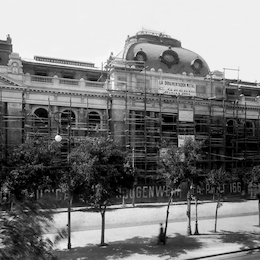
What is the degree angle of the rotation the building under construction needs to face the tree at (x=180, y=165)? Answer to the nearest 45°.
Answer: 0° — it already faces it

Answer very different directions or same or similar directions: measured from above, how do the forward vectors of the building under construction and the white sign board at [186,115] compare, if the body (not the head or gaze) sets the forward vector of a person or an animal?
same or similar directions

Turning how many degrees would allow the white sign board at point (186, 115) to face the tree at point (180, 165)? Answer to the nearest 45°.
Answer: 0° — it already faces it

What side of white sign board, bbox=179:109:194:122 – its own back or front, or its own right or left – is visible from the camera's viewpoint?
front

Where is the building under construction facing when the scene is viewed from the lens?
facing the viewer
